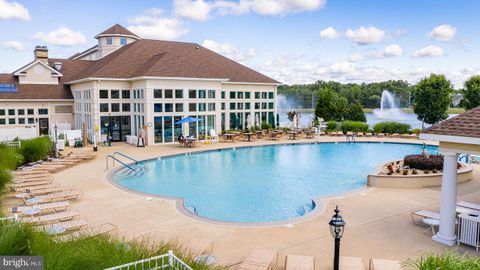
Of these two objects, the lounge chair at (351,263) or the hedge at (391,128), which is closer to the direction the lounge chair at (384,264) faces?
the hedge

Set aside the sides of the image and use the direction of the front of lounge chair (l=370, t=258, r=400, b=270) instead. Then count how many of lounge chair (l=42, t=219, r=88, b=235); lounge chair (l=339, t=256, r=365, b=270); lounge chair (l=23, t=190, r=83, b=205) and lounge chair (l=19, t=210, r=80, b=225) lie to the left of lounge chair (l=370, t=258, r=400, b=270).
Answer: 4

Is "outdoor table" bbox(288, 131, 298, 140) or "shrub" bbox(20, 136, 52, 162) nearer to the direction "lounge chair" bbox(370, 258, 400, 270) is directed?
the outdoor table

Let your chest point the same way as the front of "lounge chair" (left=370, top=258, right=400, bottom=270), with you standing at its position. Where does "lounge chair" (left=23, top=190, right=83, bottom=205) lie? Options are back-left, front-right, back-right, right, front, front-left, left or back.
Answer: left

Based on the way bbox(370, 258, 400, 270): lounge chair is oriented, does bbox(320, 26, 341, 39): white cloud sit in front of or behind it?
in front

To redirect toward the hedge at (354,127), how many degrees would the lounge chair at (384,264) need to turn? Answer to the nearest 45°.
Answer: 0° — it already faces it

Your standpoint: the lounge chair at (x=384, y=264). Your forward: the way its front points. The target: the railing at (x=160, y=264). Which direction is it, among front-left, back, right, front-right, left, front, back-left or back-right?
back-left

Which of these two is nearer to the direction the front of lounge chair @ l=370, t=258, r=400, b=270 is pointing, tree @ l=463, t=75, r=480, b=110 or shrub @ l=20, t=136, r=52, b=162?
the tree

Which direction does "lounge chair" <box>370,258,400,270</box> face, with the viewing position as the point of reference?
facing away from the viewer

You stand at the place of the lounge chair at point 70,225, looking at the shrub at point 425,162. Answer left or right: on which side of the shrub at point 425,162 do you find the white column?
right

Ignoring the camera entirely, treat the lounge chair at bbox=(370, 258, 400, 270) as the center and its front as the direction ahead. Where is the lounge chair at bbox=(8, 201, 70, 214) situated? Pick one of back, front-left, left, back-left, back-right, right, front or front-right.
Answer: left

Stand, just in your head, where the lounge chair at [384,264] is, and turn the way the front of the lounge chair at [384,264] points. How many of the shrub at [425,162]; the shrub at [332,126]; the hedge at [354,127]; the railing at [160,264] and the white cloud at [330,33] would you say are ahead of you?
4
